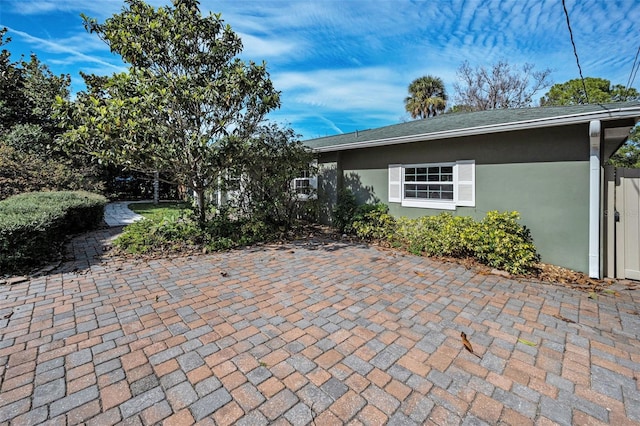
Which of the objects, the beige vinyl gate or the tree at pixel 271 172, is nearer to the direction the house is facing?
the tree

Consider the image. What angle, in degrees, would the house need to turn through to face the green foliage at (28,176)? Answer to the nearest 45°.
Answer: approximately 45° to its right

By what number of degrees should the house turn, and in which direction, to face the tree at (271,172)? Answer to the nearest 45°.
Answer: approximately 45° to its right

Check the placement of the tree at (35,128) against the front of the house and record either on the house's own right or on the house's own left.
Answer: on the house's own right

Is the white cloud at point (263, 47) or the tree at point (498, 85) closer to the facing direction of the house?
the white cloud

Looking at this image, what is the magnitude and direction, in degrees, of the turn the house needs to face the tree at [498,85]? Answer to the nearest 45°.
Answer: approximately 135° to its right

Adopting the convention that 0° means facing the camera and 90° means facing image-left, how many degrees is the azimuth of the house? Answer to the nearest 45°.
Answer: approximately 45°
